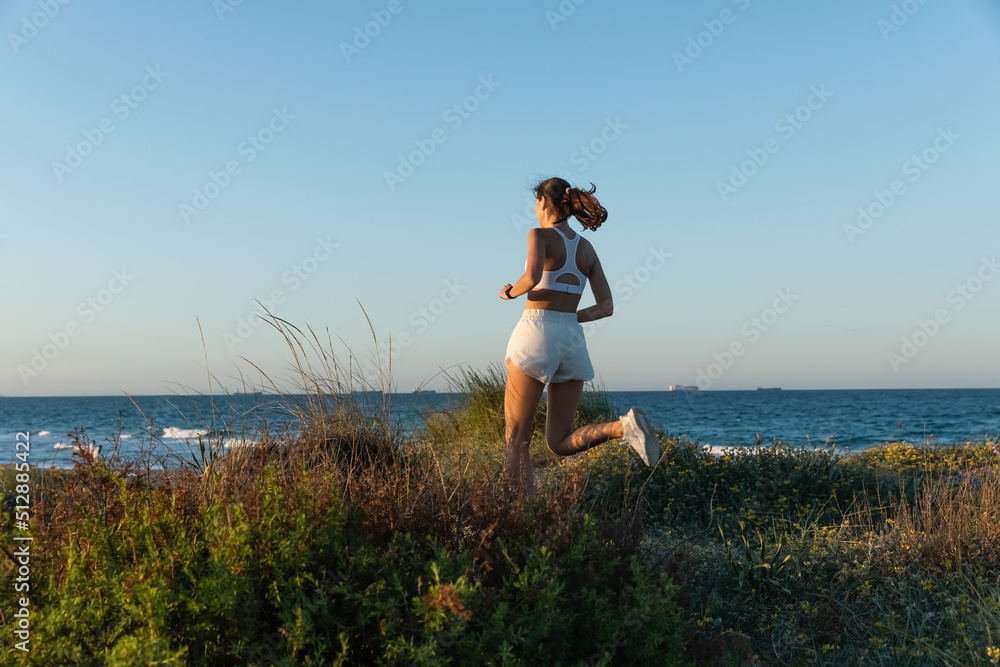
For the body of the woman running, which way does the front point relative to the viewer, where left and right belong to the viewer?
facing away from the viewer and to the left of the viewer
